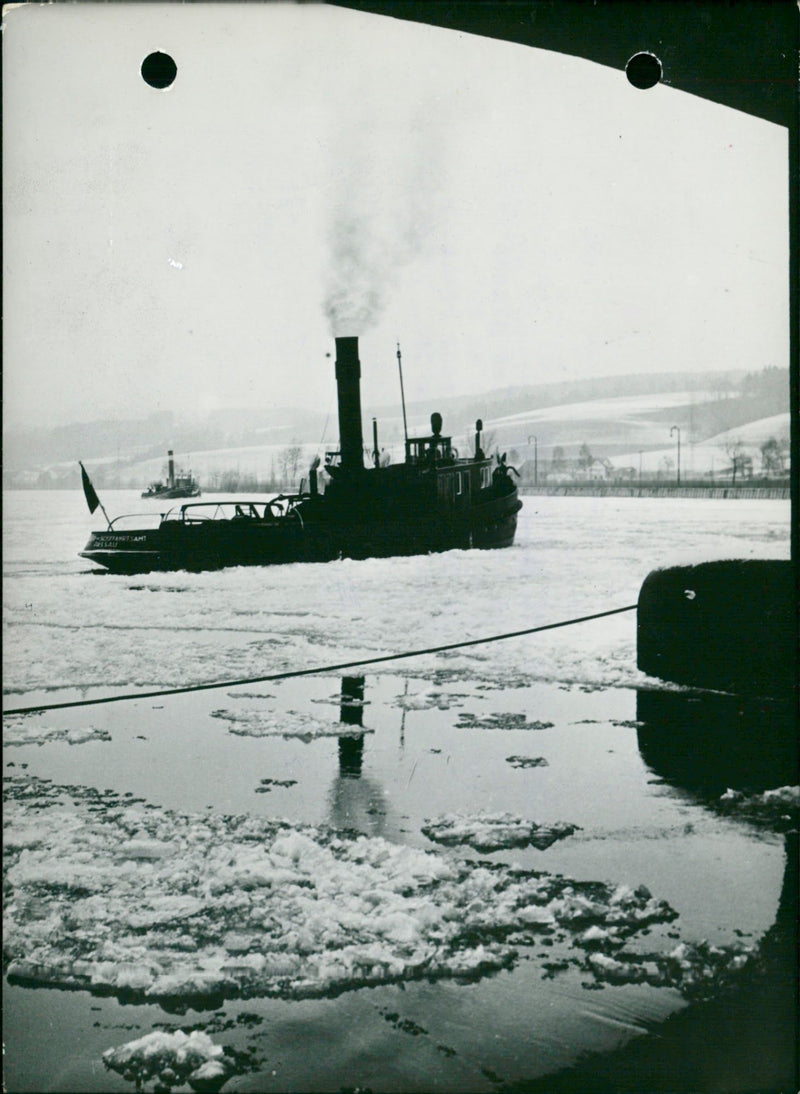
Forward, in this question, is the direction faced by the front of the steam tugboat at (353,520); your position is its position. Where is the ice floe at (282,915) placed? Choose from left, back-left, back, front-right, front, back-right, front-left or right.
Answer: back-right

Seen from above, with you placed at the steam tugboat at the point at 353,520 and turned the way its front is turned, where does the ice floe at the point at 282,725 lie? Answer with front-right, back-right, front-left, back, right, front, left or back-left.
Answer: back-right

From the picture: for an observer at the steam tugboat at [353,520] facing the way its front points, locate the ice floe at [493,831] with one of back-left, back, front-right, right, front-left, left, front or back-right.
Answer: back-right

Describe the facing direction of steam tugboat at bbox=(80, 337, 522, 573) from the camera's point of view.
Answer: facing away from the viewer and to the right of the viewer

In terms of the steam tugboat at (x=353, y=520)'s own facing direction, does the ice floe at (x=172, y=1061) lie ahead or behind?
behind

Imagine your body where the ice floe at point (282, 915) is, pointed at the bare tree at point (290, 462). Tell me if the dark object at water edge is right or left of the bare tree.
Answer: right

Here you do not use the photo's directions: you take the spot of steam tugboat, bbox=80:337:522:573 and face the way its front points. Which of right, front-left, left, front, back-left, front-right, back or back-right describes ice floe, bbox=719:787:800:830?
back-right

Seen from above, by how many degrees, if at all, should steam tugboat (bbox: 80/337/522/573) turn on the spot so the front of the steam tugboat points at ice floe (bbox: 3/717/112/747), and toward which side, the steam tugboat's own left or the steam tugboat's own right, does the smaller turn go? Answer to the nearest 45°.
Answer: approximately 135° to the steam tugboat's own right

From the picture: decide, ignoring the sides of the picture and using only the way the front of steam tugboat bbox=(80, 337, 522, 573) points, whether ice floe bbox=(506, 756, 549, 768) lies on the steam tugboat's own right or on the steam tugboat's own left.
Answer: on the steam tugboat's own right
